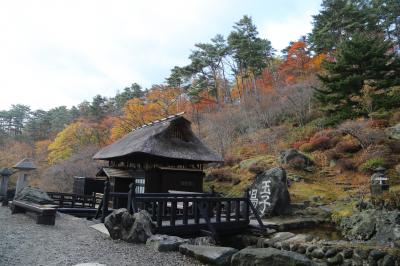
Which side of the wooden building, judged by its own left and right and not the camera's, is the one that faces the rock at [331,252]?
left

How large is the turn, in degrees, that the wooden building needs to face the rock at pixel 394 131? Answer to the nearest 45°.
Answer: approximately 135° to its left

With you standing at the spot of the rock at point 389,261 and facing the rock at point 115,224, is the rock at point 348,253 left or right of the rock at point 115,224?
right

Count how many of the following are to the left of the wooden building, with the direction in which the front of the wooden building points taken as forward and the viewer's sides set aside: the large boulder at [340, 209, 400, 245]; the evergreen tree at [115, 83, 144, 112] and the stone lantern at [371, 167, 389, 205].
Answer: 2

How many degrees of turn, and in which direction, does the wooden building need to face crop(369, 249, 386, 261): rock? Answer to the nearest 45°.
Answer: approximately 90° to its left

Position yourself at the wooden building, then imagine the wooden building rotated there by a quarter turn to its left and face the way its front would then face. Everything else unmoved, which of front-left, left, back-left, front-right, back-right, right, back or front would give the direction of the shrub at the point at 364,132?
front-left

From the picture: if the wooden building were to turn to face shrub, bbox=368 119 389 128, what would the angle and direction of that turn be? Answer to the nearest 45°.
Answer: approximately 135° to its left

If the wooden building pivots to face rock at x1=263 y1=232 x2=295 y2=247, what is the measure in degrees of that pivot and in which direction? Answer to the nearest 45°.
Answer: approximately 90° to its left

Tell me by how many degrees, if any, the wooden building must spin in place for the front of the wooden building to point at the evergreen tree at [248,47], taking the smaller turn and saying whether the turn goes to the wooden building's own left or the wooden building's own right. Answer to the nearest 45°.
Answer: approximately 180°

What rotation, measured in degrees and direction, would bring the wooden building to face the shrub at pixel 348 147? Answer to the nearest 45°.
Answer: approximately 135° to its left

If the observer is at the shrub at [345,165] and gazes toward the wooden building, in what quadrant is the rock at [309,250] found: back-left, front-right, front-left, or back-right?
front-left

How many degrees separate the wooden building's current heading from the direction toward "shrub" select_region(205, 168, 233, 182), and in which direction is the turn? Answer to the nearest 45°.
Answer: approximately 180°

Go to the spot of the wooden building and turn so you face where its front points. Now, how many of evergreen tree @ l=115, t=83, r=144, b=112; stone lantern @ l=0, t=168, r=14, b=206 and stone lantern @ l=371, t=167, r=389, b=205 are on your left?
1

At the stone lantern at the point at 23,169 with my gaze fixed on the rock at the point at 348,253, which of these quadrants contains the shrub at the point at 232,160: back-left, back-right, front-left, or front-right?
front-left

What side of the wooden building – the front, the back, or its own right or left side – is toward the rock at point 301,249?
left

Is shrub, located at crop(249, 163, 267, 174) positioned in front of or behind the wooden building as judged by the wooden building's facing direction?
behind

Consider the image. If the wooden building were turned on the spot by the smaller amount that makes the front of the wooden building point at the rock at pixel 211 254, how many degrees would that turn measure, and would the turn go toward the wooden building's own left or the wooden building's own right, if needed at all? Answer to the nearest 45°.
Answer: approximately 45° to the wooden building's own left
